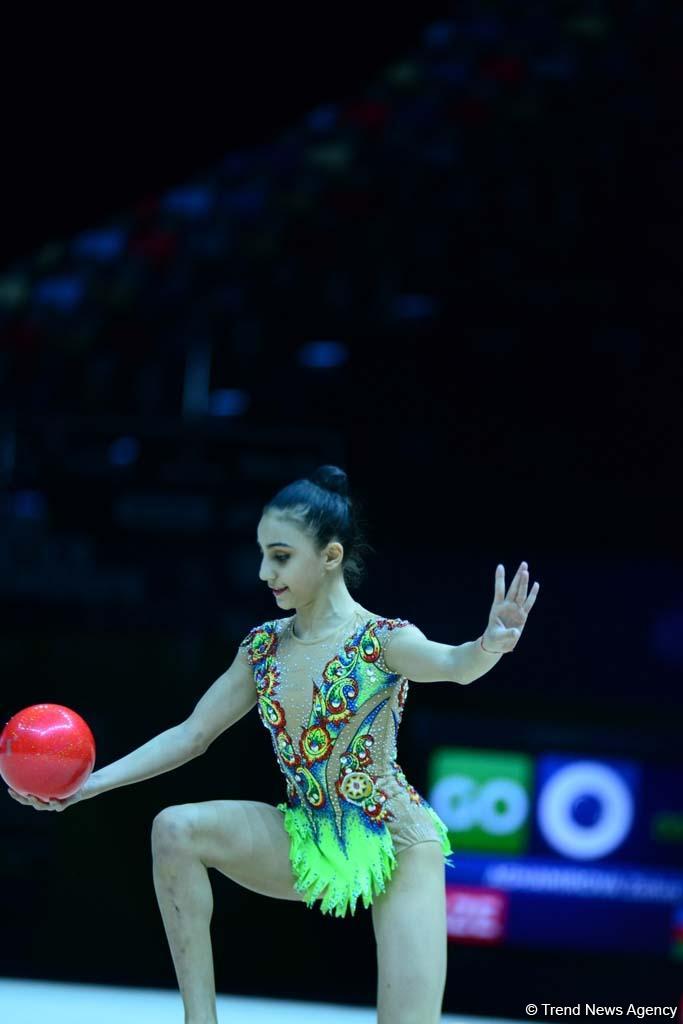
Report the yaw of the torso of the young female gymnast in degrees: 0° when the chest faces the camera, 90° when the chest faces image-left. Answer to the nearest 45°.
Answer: approximately 45°
